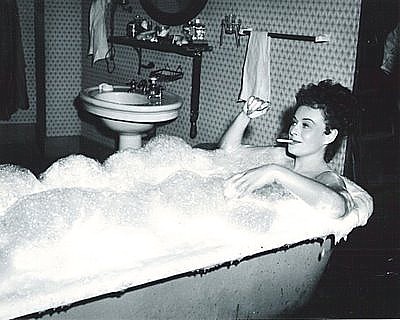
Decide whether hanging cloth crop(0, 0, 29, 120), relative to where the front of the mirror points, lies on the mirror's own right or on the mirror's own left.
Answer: on the mirror's own right

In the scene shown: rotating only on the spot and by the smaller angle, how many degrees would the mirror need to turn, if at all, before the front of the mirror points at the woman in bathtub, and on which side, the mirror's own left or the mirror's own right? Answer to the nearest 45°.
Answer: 0° — it already faces them

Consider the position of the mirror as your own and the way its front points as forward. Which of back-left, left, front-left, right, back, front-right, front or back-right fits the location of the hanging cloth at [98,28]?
back-right

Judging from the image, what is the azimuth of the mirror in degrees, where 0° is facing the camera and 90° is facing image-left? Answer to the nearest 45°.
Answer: approximately 0°

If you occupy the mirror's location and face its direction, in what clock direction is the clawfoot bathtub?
The clawfoot bathtub is roughly at 12 o'clock from the mirror.
